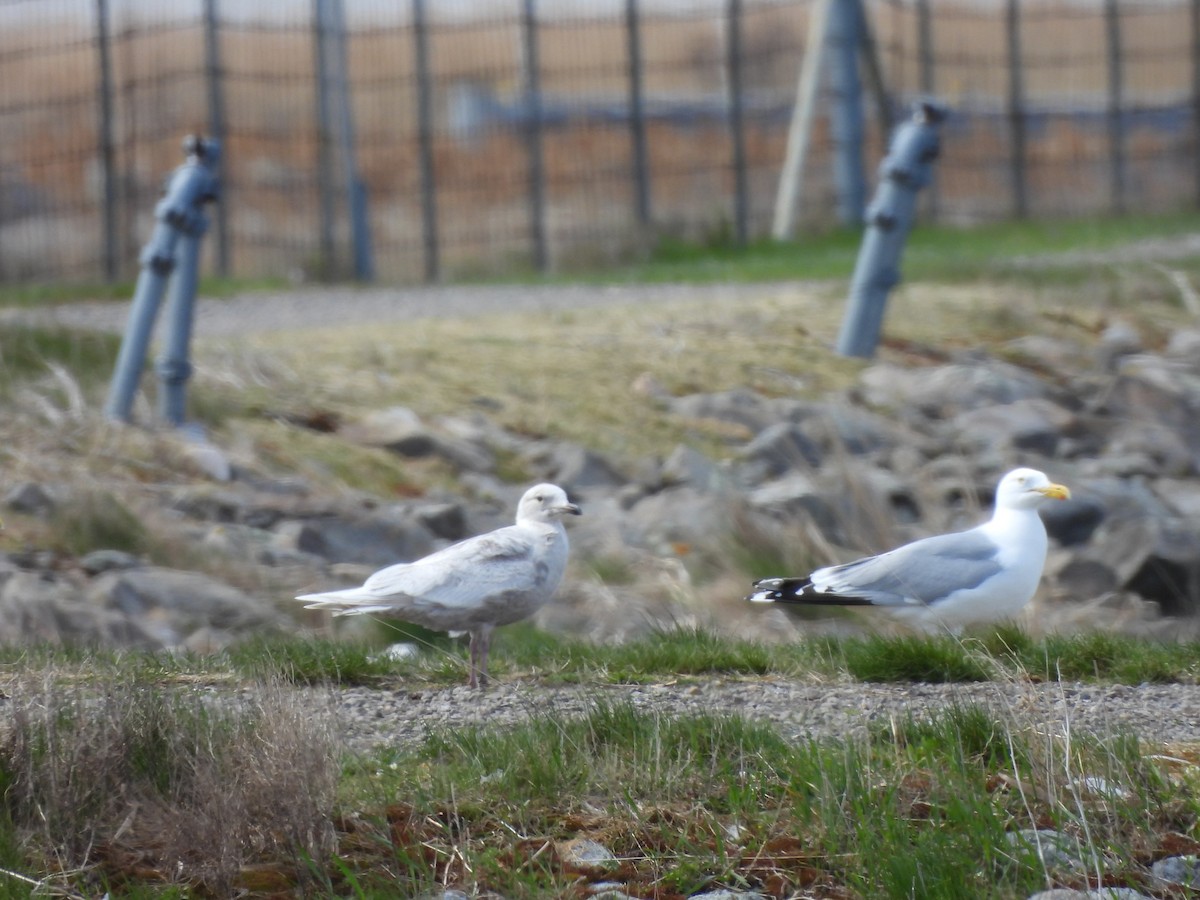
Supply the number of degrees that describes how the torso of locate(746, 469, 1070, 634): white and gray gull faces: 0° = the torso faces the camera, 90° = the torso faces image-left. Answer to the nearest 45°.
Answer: approximately 270°

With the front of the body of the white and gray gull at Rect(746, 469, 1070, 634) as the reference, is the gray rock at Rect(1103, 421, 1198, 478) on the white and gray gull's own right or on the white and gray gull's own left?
on the white and gray gull's own left

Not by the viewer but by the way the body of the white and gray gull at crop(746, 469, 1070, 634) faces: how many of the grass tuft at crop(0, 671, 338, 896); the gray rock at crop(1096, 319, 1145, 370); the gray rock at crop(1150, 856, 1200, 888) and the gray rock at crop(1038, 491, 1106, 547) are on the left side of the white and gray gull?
2

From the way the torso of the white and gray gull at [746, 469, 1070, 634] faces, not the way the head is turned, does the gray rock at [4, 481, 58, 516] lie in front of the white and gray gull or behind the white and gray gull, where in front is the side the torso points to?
behind

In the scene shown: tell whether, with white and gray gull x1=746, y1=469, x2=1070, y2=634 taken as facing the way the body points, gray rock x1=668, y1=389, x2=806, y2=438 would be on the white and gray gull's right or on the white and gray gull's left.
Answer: on the white and gray gull's left

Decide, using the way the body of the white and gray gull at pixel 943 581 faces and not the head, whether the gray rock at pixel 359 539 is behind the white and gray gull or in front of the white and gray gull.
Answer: behind

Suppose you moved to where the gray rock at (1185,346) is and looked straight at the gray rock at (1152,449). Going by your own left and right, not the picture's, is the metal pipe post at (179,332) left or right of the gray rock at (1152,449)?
right

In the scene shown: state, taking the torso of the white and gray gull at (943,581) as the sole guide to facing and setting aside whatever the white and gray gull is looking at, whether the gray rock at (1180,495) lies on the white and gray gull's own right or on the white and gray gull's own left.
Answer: on the white and gray gull's own left

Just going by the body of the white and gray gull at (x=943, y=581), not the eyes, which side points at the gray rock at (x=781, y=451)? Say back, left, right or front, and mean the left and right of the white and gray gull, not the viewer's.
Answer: left

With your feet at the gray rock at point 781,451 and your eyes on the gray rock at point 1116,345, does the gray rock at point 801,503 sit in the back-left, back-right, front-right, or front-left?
back-right

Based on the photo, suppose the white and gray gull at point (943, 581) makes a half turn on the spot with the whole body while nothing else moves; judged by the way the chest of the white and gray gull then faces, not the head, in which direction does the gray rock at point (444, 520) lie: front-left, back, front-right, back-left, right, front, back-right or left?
front-right
